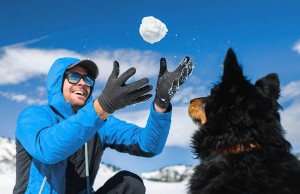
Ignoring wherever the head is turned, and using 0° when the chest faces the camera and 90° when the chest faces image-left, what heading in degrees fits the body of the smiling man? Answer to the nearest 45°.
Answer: approximately 315°

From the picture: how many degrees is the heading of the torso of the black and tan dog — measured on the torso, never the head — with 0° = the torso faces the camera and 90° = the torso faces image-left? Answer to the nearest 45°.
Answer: approximately 135°

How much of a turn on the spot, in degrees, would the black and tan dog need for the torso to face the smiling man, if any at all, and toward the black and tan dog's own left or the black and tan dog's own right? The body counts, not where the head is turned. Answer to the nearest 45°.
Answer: approximately 45° to the black and tan dog's own left

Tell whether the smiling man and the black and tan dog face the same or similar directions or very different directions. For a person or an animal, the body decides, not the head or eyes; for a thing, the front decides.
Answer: very different directions

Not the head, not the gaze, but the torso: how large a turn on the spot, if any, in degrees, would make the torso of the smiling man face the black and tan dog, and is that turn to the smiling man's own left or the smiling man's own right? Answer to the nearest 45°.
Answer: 0° — they already face it

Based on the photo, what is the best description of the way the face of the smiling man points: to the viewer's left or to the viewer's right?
to the viewer's right
